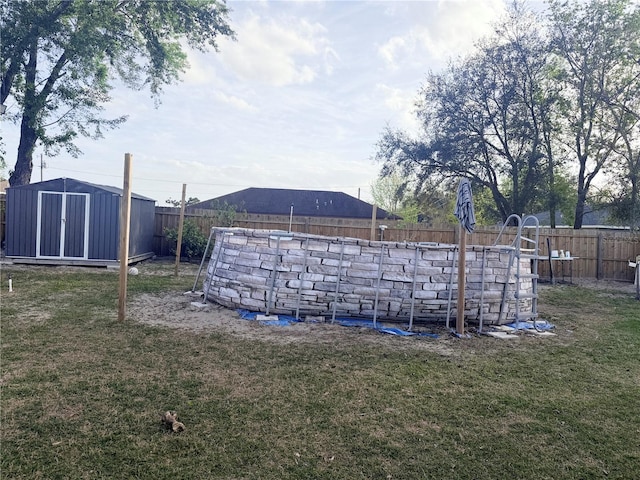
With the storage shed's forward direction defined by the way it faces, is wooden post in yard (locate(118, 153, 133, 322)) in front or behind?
in front

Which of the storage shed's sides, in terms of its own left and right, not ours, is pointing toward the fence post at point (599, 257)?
left

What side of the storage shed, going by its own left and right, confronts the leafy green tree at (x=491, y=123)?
left

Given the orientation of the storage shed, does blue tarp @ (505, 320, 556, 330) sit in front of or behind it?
in front

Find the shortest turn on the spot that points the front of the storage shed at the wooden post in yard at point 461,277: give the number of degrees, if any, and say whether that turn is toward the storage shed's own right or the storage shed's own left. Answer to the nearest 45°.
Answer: approximately 45° to the storage shed's own left

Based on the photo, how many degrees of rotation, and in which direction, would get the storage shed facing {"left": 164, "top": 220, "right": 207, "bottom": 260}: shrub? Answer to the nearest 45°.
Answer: approximately 90° to its left

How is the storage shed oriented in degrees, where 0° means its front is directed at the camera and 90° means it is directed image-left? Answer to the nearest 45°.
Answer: approximately 0°

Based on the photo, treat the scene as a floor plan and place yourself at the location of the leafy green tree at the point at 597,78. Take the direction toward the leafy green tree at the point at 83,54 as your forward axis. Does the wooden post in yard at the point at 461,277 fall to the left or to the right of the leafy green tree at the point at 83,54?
left

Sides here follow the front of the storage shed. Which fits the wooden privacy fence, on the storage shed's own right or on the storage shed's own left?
on the storage shed's own left
